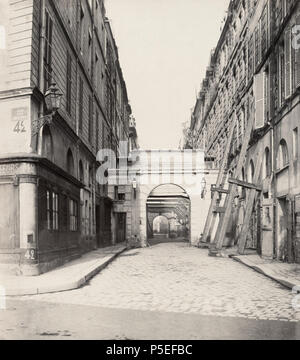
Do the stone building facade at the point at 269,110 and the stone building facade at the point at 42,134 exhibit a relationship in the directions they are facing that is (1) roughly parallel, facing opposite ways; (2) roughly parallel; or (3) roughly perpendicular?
roughly parallel, facing opposite ways

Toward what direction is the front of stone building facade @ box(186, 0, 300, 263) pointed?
to the viewer's left

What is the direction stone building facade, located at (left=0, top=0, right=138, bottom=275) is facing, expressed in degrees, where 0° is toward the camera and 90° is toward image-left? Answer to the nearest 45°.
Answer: approximately 270°

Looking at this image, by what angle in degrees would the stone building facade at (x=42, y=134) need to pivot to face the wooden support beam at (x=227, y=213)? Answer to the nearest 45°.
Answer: approximately 45° to its left

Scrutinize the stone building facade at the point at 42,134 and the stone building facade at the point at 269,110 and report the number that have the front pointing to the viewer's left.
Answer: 1

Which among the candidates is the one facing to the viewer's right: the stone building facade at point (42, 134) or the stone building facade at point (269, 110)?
the stone building facade at point (42, 134)

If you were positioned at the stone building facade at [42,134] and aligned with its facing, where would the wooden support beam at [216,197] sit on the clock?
The wooden support beam is roughly at 10 o'clock from the stone building facade.

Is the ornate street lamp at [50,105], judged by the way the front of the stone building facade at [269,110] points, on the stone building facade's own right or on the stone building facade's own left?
on the stone building facade's own left
